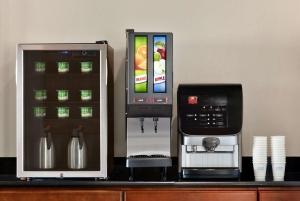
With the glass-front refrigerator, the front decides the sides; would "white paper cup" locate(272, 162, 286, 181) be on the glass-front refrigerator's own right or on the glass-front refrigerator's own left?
on the glass-front refrigerator's own left

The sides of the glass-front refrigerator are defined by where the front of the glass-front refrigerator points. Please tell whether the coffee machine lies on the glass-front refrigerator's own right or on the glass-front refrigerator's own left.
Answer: on the glass-front refrigerator's own left

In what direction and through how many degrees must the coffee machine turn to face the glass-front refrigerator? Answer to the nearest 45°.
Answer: approximately 90° to its right

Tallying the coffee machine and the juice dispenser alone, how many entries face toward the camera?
2

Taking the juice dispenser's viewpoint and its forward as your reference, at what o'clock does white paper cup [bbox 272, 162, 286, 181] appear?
The white paper cup is roughly at 9 o'clock from the juice dispenser.

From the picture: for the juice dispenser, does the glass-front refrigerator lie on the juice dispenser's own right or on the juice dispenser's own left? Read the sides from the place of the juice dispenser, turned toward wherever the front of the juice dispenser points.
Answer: on the juice dispenser's own right

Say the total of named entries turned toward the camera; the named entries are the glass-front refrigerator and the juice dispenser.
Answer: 2
